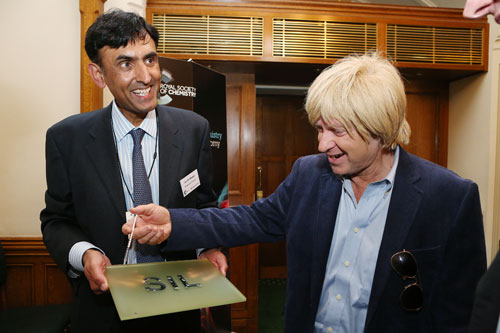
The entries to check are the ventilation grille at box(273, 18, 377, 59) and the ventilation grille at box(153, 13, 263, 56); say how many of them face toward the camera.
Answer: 2

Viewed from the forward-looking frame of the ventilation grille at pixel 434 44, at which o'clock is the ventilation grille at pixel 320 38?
the ventilation grille at pixel 320 38 is roughly at 2 o'clock from the ventilation grille at pixel 434 44.

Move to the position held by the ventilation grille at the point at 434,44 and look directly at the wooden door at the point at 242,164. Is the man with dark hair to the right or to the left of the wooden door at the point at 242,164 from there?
left

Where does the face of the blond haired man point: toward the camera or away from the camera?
toward the camera

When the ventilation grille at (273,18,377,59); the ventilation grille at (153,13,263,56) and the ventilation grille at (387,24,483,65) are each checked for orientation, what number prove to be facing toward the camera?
3

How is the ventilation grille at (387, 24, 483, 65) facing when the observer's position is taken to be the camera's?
facing the viewer

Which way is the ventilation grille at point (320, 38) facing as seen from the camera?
toward the camera

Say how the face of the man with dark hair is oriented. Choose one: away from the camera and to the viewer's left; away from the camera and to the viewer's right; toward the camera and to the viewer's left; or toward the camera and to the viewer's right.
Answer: toward the camera and to the viewer's right

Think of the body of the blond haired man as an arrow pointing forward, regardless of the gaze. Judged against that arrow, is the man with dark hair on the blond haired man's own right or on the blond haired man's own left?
on the blond haired man's own right

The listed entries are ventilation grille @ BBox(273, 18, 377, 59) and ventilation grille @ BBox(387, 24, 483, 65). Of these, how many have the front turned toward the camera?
2

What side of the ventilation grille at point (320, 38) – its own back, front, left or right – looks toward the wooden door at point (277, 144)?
back

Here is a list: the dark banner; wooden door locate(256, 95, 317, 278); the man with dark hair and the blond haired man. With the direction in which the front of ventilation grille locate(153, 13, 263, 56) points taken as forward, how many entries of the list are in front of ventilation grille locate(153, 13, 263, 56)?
3

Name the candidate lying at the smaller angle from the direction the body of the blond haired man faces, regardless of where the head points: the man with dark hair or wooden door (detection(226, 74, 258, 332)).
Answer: the man with dark hair

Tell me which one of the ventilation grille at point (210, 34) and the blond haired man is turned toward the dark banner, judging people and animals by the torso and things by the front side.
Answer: the ventilation grille

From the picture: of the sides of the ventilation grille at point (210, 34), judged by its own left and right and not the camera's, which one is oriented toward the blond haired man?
front

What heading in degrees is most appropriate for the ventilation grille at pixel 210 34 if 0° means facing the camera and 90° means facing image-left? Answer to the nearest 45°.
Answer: approximately 0°

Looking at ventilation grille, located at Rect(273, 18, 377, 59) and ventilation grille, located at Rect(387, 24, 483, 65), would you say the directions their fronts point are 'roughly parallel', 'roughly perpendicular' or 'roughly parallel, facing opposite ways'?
roughly parallel
